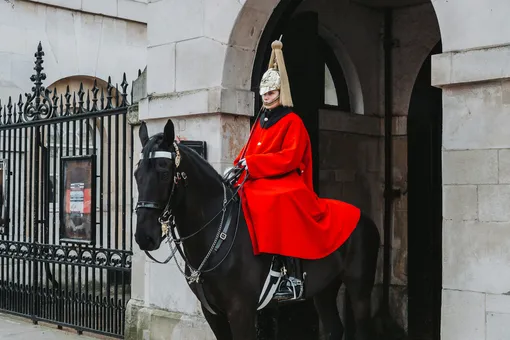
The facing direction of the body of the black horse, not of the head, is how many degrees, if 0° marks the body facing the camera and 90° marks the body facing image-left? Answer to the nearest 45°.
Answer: approximately 45°

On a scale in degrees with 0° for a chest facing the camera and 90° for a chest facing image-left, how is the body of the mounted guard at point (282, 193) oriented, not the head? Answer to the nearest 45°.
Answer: approximately 45°

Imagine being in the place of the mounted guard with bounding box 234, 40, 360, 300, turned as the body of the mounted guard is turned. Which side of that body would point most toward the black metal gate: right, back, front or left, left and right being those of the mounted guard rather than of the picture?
right

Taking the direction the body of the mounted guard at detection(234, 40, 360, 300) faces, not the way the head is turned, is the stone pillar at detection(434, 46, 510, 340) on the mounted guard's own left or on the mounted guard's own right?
on the mounted guard's own left
